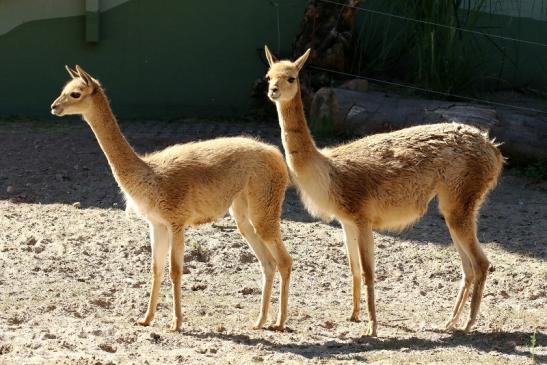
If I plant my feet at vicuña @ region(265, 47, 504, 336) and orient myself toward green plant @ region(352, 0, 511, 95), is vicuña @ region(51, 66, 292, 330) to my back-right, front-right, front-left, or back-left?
back-left

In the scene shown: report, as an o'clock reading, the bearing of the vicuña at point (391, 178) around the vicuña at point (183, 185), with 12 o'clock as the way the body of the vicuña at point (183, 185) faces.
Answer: the vicuña at point (391, 178) is roughly at 6 o'clock from the vicuña at point (183, 185).

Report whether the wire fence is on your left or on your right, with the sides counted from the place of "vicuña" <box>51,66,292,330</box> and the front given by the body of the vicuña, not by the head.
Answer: on your right

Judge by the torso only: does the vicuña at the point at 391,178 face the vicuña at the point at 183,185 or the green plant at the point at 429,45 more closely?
the vicuña

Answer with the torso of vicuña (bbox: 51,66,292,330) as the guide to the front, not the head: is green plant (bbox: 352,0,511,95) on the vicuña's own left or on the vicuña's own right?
on the vicuña's own right

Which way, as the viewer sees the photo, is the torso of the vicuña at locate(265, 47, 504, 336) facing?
to the viewer's left

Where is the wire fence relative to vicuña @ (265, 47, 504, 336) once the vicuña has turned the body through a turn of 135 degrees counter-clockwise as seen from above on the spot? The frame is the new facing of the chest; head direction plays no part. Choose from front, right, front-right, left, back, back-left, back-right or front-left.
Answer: back-left

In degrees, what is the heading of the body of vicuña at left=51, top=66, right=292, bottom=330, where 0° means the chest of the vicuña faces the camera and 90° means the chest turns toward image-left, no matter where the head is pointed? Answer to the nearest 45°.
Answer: approximately 90°

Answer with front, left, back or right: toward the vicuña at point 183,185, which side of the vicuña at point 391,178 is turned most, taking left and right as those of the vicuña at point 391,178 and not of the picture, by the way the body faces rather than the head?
front

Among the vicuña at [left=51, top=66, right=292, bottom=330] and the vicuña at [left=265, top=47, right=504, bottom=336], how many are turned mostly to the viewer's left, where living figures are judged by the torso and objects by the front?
2

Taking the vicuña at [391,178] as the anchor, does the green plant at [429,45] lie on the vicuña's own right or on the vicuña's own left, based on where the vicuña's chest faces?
on the vicuña's own right

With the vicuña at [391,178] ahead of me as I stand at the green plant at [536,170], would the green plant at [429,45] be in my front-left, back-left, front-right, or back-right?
back-right

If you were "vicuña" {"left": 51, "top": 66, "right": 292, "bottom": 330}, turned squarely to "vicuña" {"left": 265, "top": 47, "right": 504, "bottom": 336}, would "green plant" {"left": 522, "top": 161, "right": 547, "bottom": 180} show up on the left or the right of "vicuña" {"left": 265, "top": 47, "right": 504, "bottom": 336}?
left

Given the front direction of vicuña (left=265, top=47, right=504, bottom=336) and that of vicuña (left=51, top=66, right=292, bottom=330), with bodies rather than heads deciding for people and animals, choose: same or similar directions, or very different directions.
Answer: same or similar directions
